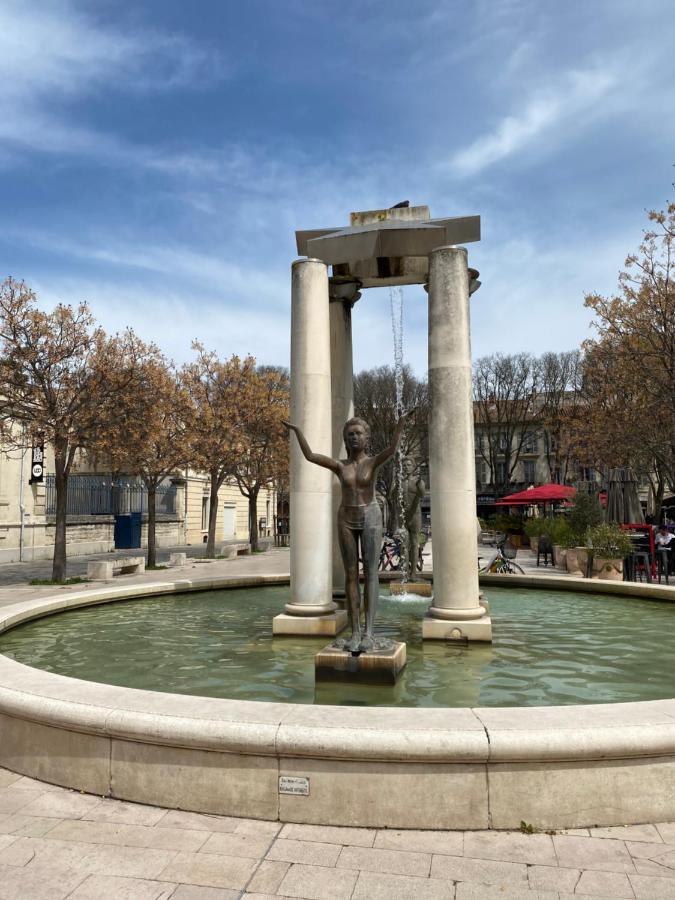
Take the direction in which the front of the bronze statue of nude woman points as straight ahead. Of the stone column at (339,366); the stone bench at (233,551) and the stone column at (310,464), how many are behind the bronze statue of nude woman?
3

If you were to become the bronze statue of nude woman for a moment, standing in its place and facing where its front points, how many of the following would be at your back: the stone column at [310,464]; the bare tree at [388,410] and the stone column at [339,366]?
3

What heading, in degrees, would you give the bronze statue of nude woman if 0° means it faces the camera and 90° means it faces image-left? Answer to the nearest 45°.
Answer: approximately 0°

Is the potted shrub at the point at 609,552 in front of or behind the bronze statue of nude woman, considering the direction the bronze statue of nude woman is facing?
behind

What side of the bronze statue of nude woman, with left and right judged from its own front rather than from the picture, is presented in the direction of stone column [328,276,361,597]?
back

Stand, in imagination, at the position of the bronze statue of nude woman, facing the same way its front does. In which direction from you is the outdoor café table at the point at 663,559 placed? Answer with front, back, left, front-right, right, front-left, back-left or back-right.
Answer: back-left

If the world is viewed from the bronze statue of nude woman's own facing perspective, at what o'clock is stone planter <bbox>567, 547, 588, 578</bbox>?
The stone planter is roughly at 7 o'clock from the bronze statue of nude woman.

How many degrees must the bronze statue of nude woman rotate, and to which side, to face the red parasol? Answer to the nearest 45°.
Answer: approximately 180°

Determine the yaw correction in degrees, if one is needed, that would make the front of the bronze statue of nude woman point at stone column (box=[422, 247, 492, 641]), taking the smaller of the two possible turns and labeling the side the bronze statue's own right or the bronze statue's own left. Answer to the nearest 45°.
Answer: approximately 135° to the bronze statue's own left
